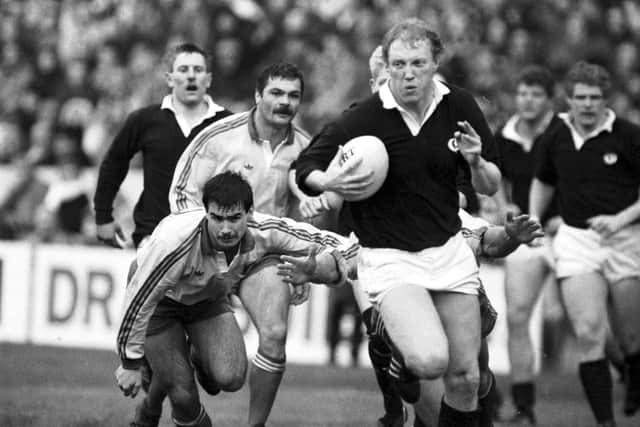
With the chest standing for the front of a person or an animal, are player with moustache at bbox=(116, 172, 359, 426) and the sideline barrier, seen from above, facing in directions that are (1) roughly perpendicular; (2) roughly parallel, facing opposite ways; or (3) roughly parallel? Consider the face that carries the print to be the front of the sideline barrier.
roughly parallel

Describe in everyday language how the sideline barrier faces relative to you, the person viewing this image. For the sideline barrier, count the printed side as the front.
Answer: facing the viewer

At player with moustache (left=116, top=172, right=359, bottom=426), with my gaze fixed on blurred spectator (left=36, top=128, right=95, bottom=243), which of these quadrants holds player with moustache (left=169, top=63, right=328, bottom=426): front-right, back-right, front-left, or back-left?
front-right

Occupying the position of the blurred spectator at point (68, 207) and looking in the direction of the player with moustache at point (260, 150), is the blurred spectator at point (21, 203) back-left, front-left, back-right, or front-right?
back-right

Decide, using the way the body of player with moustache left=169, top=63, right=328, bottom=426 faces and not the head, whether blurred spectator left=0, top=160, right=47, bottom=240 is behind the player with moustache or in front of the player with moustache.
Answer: behind

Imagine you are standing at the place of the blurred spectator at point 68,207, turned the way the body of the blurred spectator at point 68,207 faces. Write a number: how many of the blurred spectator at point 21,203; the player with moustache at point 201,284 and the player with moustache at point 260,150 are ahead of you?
2

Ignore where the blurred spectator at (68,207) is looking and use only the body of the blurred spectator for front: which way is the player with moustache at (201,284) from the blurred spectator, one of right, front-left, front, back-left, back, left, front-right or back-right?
front

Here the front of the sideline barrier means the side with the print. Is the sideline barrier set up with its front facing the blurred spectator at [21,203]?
no

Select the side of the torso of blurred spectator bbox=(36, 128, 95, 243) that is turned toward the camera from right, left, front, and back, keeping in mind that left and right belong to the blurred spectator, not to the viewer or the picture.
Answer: front

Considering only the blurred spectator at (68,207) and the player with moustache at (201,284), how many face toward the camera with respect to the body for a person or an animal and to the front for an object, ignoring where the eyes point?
2

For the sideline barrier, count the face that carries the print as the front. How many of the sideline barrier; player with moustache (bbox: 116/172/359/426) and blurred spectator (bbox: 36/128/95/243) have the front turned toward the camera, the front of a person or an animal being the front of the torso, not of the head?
3

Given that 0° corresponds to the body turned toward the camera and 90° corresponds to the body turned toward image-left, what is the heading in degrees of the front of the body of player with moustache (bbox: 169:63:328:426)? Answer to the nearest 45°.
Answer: approximately 315°
